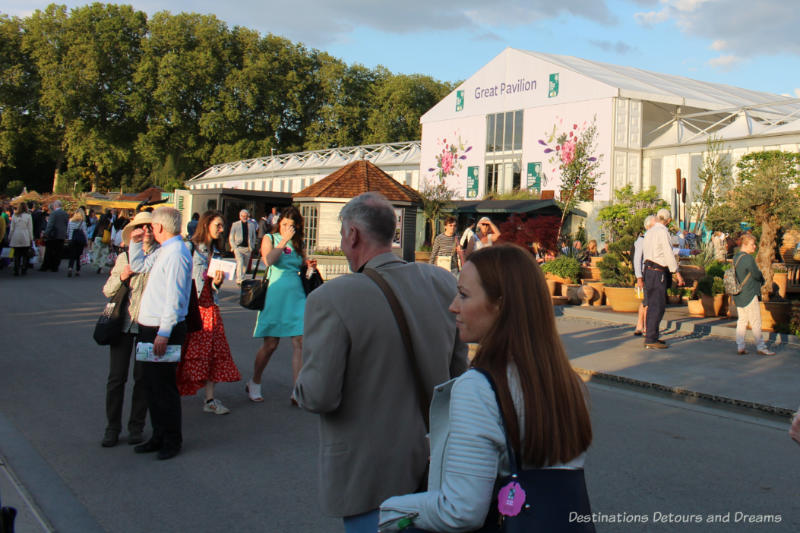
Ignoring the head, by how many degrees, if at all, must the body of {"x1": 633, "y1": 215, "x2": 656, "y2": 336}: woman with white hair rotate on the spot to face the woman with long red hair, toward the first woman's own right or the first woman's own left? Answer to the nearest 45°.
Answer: approximately 90° to the first woman's own left

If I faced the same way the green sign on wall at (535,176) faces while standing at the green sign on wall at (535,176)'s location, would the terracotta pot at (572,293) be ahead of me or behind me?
ahead

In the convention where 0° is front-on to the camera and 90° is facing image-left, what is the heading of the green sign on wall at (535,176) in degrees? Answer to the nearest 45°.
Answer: approximately 0°

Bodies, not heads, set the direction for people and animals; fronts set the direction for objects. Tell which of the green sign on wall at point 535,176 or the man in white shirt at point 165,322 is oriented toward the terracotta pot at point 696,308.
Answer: the green sign on wall

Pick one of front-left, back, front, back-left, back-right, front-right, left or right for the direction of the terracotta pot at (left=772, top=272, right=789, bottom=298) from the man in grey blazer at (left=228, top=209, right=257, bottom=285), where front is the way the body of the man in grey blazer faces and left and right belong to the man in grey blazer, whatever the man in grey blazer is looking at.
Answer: front-left

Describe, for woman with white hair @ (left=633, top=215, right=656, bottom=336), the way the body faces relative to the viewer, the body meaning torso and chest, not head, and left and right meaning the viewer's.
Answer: facing to the left of the viewer

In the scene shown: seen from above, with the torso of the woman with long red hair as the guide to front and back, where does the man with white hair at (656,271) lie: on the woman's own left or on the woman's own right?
on the woman's own right
